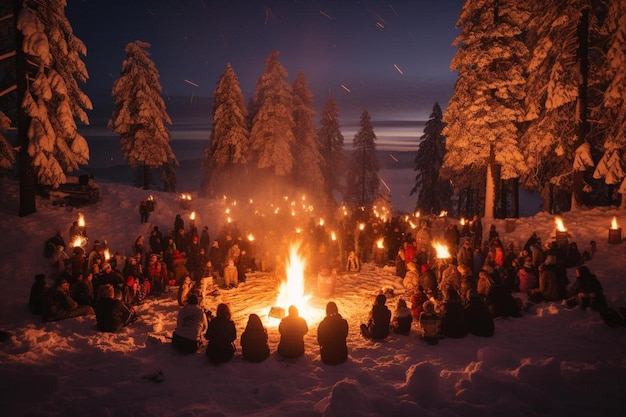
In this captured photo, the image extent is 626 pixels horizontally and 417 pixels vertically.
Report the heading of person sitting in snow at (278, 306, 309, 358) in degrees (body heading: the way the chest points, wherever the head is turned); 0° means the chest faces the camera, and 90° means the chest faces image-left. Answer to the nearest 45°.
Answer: approximately 180°

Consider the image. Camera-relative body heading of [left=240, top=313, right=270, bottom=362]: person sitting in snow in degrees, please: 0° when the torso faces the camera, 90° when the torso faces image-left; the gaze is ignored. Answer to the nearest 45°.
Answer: approximately 180°

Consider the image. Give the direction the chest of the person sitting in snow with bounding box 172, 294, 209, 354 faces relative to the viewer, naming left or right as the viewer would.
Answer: facing away from the viewer and to the right of the viewer

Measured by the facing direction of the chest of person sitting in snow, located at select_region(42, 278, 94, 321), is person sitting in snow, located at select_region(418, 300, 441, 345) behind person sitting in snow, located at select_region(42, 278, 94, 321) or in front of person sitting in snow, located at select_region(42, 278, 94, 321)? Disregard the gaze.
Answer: in front

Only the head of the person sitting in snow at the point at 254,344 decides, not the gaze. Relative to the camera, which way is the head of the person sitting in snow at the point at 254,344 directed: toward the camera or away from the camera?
away from the camera

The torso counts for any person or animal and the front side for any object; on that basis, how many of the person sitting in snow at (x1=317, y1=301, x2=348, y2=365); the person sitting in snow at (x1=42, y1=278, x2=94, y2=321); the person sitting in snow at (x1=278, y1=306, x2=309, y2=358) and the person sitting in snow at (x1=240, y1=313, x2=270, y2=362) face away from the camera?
3

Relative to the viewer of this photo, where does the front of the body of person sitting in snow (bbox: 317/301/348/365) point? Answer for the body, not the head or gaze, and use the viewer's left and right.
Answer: facing away from the viewer

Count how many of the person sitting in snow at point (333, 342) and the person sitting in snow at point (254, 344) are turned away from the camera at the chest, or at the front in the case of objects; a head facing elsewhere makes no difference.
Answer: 2

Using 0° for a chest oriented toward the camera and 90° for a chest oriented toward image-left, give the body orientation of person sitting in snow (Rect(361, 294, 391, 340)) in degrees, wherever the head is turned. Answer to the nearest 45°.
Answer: approximately 135°
